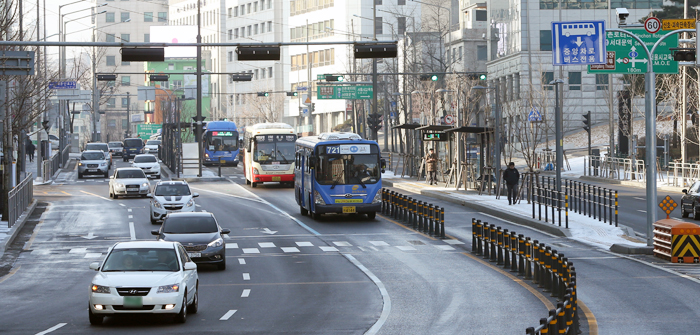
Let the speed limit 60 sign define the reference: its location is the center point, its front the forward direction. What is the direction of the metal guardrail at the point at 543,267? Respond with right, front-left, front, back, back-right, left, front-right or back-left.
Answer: front

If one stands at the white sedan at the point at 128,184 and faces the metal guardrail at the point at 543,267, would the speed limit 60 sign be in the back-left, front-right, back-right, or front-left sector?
front-left

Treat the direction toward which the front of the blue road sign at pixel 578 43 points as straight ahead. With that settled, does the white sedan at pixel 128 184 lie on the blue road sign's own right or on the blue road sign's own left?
on the blue road sign's own right

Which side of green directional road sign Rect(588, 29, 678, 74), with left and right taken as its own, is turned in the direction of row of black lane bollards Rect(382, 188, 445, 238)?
right

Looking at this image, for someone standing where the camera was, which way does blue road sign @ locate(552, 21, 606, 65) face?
facing the viewer

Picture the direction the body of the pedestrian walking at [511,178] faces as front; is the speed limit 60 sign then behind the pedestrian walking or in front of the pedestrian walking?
in front

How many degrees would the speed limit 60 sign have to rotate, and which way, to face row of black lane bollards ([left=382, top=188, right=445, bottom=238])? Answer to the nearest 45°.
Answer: approximately 90° to its right

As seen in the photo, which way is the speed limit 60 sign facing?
toward the camera

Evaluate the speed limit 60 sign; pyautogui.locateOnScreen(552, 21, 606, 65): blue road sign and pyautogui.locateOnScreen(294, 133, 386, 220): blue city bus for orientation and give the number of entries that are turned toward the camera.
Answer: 3

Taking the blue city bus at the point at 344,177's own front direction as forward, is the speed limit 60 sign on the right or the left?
on its left

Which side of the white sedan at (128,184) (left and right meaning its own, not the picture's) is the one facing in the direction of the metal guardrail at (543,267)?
front

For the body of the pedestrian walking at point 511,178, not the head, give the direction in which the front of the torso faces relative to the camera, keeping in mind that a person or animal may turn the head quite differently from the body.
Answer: toward the camera

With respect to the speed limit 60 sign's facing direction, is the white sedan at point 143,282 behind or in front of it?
in front

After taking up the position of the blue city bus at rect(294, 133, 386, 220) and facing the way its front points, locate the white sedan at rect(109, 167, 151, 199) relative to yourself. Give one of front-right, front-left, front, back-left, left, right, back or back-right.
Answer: back-right

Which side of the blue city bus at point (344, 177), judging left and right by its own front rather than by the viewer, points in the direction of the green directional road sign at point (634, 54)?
left

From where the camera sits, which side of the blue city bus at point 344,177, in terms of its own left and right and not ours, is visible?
front
